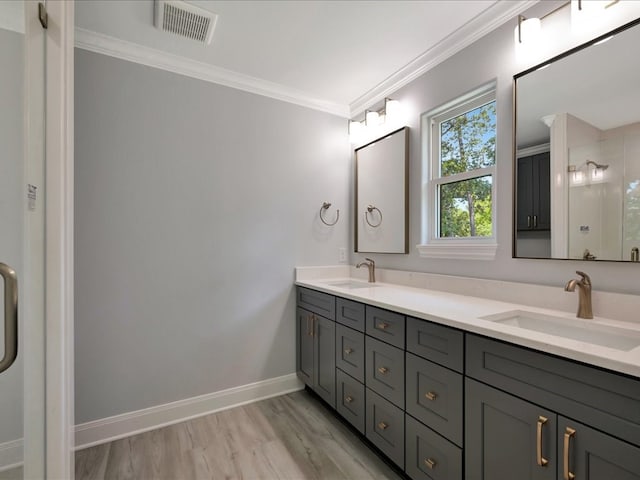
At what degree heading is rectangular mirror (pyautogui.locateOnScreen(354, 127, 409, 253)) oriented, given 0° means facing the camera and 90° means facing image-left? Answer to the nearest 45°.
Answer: approximately 45°

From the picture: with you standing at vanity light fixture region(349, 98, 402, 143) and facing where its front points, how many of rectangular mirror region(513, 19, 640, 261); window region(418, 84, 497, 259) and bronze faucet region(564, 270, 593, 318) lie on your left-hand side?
3

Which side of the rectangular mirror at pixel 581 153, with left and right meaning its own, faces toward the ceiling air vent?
front

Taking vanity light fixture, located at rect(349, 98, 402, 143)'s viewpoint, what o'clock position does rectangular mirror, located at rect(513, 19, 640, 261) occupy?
The rectangular mirror is roughly at 9 o'clock from the vanity light fixture.

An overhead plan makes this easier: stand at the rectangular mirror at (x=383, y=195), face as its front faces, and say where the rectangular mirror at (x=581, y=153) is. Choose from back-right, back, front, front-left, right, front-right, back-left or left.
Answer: left

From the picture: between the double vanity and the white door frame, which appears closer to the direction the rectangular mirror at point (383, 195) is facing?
the white door frame

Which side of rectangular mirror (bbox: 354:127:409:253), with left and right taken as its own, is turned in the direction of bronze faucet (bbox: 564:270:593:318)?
left

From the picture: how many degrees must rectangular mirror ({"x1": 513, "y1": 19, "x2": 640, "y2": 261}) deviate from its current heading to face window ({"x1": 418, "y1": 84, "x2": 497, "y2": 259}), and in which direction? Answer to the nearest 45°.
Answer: approximately 90° to its right

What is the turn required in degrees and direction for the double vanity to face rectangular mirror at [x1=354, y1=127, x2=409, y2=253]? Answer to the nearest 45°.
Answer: approximately 90° to its right

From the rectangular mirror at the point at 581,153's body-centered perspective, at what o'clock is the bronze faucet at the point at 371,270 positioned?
The bronze faucet is roughly at 2 o'clock from the rectangular mirror.

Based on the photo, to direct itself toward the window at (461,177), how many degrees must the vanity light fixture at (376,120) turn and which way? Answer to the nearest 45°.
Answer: approximately 90° to its left
